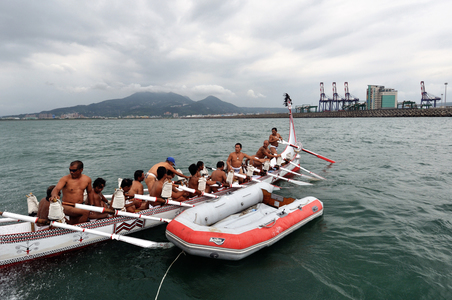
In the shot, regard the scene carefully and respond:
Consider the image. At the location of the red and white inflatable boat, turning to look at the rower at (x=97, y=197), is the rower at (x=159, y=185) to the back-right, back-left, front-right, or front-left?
front-right

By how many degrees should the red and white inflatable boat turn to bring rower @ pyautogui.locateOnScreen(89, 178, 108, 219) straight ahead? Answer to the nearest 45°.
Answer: approximately 45° to its right

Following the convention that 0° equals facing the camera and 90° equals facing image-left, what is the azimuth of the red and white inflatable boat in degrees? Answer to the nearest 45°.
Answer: approximately 45°

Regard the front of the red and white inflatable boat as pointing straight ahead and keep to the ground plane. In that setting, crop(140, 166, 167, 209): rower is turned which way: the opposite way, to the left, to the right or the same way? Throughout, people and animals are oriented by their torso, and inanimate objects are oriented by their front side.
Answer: the opposite way
